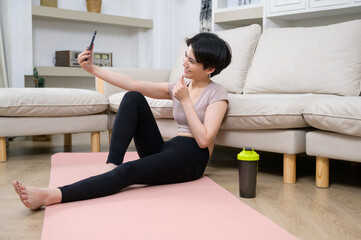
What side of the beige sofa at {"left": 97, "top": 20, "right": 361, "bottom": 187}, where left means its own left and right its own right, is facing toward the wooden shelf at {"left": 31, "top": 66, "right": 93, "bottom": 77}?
right

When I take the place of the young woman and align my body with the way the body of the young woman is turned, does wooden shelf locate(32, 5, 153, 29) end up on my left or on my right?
on my right

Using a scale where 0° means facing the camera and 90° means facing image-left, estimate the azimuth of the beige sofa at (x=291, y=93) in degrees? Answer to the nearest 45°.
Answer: approximately 45°

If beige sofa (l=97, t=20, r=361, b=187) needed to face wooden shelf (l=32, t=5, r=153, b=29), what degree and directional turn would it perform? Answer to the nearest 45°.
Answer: approximately 90° to its right

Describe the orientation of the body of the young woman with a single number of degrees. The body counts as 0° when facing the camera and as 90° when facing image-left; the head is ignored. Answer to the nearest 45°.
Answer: approximately 45°

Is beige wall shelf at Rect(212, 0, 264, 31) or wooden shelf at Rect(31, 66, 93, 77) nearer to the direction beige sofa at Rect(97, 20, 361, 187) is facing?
the wooden shelf

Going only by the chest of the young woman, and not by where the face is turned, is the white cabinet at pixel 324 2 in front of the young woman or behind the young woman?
behind
